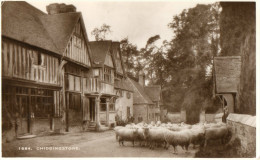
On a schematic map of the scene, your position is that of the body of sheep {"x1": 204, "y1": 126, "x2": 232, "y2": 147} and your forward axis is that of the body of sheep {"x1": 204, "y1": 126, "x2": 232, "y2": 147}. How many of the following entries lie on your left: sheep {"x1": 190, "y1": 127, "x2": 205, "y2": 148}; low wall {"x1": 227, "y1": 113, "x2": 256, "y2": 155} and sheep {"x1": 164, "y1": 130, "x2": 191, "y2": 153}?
0

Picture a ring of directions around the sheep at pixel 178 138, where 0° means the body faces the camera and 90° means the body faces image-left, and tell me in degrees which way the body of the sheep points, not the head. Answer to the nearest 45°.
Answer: approximately 90°
